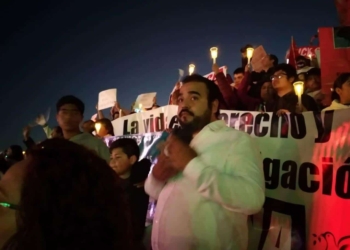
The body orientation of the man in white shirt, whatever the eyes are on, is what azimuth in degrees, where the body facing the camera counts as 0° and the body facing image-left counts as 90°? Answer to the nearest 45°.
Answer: approximately 45°

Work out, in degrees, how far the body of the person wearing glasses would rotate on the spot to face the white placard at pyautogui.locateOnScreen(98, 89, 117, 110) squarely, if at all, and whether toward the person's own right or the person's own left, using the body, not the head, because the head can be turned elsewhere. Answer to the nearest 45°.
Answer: approximately 90° to the person's own right

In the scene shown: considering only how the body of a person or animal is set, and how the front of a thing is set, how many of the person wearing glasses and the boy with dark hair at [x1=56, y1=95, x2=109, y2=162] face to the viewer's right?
0

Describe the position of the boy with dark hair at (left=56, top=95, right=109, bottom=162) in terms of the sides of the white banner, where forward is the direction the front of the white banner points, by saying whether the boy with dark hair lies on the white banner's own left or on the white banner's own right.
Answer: on the white banner's own right

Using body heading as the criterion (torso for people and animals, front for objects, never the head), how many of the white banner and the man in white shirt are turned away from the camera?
0

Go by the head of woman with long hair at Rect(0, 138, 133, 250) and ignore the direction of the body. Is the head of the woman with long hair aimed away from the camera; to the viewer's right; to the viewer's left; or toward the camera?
away from the camera

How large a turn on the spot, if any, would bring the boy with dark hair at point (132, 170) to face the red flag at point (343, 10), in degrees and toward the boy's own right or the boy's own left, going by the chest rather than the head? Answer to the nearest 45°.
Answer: approximately 180°

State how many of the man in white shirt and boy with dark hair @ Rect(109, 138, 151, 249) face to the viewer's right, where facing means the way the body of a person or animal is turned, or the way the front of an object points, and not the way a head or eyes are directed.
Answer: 0

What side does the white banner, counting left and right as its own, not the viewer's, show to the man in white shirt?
front

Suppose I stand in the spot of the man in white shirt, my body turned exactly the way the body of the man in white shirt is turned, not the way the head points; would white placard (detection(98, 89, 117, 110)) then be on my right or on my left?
on my right

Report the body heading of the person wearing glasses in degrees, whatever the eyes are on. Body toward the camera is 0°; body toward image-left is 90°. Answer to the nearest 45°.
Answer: approximately 45°
